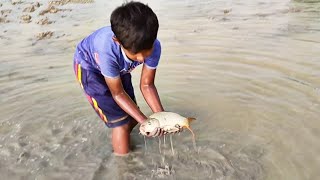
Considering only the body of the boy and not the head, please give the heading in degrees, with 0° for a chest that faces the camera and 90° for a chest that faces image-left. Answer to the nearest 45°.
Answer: approximately 315°

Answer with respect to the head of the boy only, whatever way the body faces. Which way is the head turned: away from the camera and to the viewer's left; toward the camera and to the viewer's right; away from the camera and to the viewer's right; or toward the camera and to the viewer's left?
toward the camera and to the viewer's right
